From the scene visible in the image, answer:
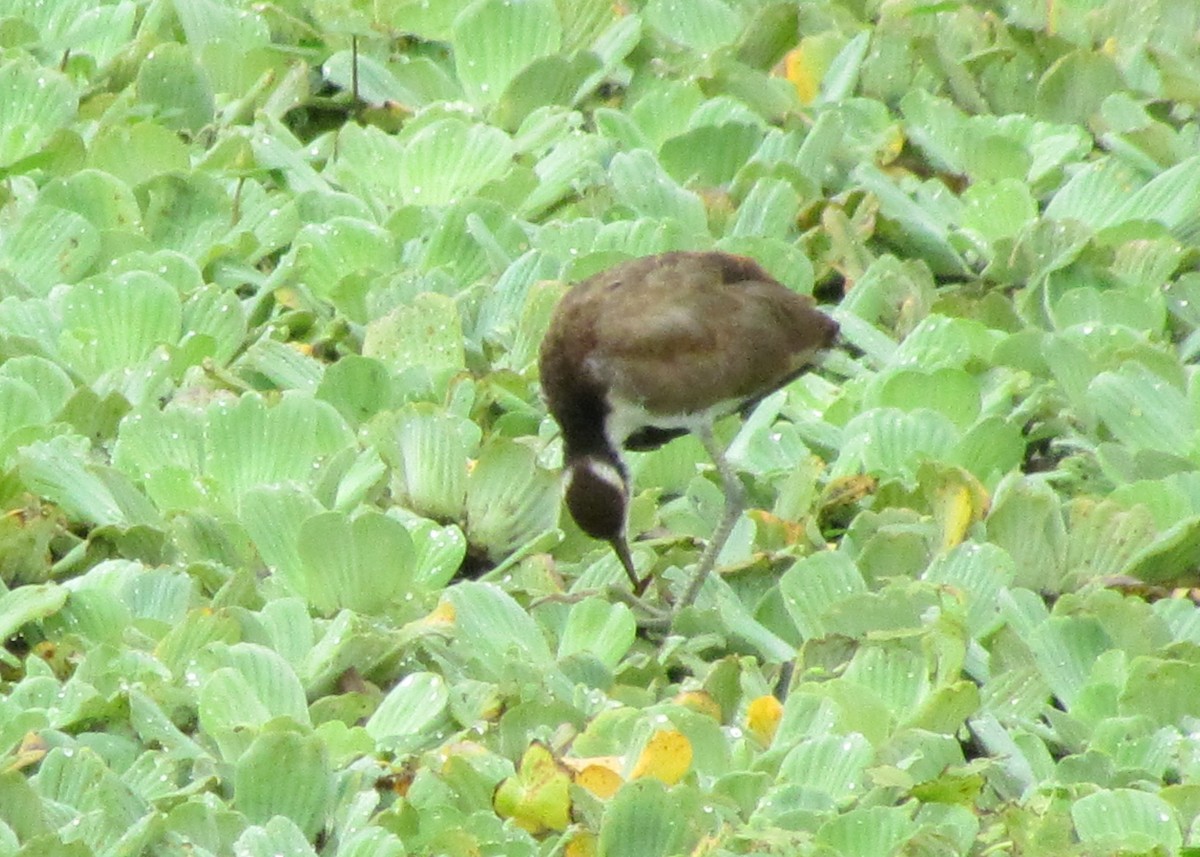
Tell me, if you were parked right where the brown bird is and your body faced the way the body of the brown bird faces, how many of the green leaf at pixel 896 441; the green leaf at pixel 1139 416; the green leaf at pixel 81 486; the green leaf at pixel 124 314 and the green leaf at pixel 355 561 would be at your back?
2

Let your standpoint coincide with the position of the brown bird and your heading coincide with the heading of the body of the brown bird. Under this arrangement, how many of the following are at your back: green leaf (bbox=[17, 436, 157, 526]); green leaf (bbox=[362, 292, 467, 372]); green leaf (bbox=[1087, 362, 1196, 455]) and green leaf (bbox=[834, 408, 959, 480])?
2

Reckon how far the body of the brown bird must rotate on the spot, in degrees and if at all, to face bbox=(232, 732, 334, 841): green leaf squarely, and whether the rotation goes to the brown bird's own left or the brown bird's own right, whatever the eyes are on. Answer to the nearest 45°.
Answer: approximately 45° to the brown bird's own left

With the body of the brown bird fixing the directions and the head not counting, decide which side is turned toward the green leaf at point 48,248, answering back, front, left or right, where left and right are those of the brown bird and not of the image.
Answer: front

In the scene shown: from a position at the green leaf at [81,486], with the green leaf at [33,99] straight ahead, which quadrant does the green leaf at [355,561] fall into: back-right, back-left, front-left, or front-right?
back-right

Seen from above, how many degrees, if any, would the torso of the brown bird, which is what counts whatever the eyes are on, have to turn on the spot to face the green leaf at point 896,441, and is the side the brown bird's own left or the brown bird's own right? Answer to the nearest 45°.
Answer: approximately 180°

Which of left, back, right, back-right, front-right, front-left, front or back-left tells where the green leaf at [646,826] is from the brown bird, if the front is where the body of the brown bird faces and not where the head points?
left

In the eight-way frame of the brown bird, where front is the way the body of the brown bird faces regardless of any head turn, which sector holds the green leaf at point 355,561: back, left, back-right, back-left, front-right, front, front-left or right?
front-left

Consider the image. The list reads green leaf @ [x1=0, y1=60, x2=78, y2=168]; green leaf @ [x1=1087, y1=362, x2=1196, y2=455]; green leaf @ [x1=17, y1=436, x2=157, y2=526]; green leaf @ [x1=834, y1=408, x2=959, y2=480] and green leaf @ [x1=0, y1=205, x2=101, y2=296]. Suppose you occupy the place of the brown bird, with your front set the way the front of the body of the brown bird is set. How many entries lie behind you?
2

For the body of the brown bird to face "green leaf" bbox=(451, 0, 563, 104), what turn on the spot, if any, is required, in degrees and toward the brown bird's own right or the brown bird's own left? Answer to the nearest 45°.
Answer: approximately 90° to the brown bird's own right

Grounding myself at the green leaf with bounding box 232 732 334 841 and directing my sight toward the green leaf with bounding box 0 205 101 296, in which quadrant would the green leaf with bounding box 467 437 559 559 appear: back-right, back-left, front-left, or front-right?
front-right

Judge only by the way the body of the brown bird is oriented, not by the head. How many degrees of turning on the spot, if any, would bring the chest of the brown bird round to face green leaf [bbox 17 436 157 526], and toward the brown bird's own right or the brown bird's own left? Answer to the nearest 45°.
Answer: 0° — it already faces it

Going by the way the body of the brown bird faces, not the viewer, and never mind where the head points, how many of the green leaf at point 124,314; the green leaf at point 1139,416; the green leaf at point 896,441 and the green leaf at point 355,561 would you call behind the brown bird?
2

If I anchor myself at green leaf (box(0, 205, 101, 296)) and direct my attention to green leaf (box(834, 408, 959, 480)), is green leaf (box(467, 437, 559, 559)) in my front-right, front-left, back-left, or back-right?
front-right

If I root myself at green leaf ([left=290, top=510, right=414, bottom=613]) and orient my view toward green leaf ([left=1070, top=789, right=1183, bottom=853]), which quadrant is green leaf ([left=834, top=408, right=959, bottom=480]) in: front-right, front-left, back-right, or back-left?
front-left

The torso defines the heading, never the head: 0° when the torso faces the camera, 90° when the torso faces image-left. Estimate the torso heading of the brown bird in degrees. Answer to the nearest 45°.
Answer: approximately 90°
